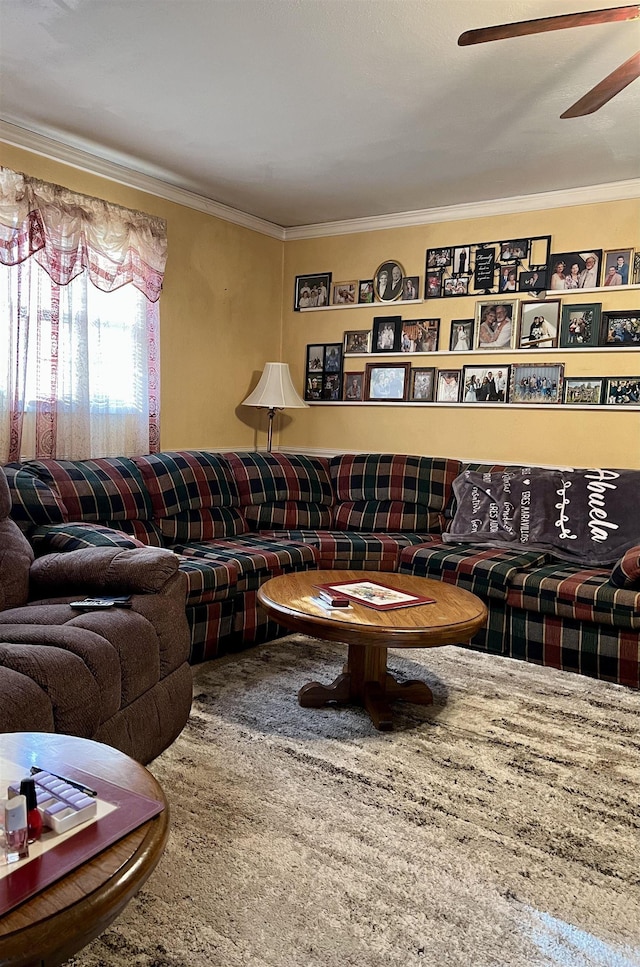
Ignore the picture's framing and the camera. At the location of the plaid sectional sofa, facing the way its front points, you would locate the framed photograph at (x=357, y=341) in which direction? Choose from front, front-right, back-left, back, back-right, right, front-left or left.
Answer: back

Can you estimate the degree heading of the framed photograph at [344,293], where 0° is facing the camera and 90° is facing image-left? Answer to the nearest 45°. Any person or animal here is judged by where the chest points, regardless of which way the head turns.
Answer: approximately 0°

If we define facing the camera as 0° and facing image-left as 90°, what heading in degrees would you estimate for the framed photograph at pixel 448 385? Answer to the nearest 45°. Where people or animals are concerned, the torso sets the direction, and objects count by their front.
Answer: approximately 0°

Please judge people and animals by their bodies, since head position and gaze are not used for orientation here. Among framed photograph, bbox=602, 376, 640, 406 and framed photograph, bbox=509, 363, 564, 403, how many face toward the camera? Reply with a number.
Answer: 2

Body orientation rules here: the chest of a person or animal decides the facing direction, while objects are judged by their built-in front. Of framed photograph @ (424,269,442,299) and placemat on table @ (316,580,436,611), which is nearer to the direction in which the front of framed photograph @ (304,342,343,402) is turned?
the placemat on table
